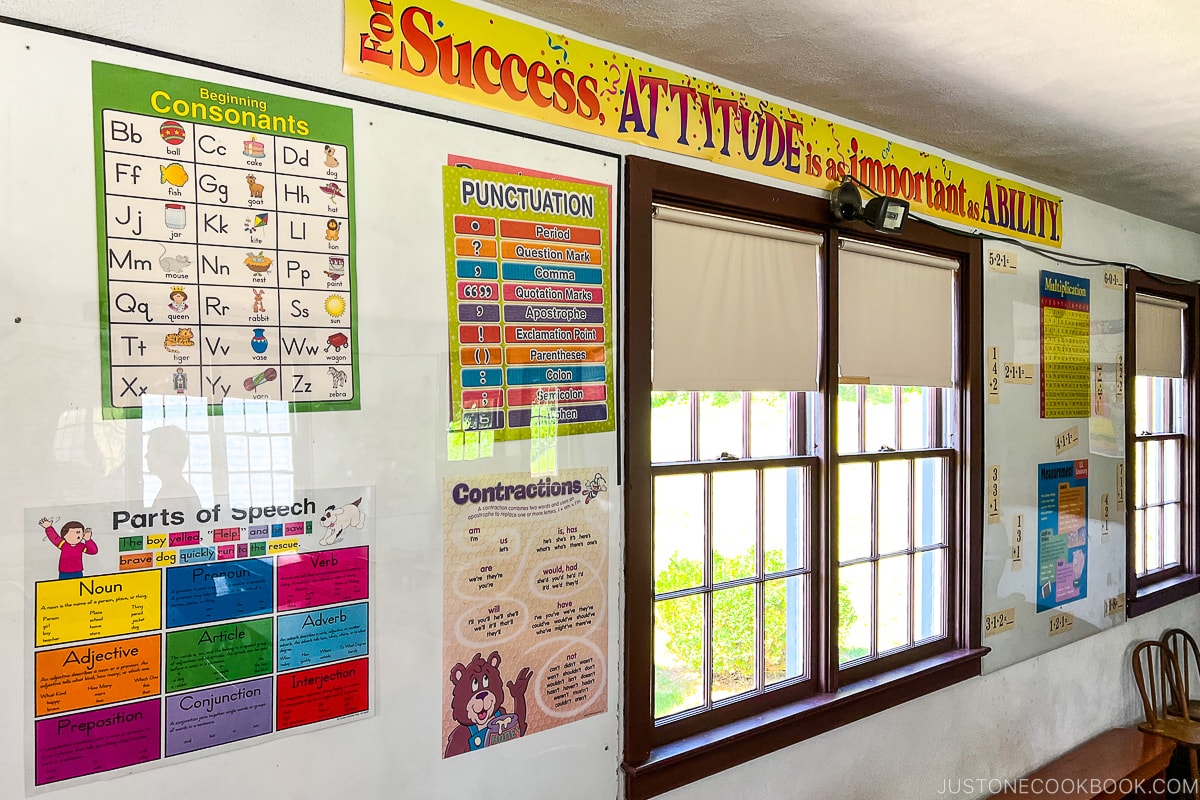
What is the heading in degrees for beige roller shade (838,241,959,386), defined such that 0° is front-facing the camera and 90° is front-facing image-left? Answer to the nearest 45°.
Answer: approximately 315°

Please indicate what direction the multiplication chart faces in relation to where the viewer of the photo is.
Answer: facing the viewer and to the right of the viewer

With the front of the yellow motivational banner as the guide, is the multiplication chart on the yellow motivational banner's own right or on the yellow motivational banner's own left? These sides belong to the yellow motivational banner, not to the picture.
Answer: on the yellow motivational banner's own left

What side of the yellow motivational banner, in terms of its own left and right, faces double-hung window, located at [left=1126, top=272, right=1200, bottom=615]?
left

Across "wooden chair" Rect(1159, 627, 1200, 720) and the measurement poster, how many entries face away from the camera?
0

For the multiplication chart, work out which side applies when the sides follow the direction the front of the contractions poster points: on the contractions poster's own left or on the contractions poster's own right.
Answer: on the contractions poster's own left

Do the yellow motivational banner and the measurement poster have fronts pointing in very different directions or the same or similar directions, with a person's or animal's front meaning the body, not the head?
same or similar directions

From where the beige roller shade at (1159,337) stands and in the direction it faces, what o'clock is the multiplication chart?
The multiplication chart is roughly at 2 o'clock from the beige roller shade.

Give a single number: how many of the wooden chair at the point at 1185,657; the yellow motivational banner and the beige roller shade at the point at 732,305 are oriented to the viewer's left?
0

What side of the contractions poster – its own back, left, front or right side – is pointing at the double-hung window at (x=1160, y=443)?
left

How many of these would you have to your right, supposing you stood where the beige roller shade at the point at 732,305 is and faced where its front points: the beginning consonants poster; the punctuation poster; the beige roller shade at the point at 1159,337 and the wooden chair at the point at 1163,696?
2

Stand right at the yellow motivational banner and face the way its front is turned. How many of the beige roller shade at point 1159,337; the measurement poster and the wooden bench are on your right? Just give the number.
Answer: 0

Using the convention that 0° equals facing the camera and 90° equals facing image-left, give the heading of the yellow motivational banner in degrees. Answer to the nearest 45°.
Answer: approximately 315°

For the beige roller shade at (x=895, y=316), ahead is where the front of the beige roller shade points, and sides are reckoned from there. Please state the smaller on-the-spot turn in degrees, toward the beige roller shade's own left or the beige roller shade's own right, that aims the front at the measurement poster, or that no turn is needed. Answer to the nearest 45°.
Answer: approximately 90° to the beige roller shade's own left

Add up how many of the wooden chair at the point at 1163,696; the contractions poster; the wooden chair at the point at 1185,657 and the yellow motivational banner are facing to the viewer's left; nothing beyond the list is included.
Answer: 0
